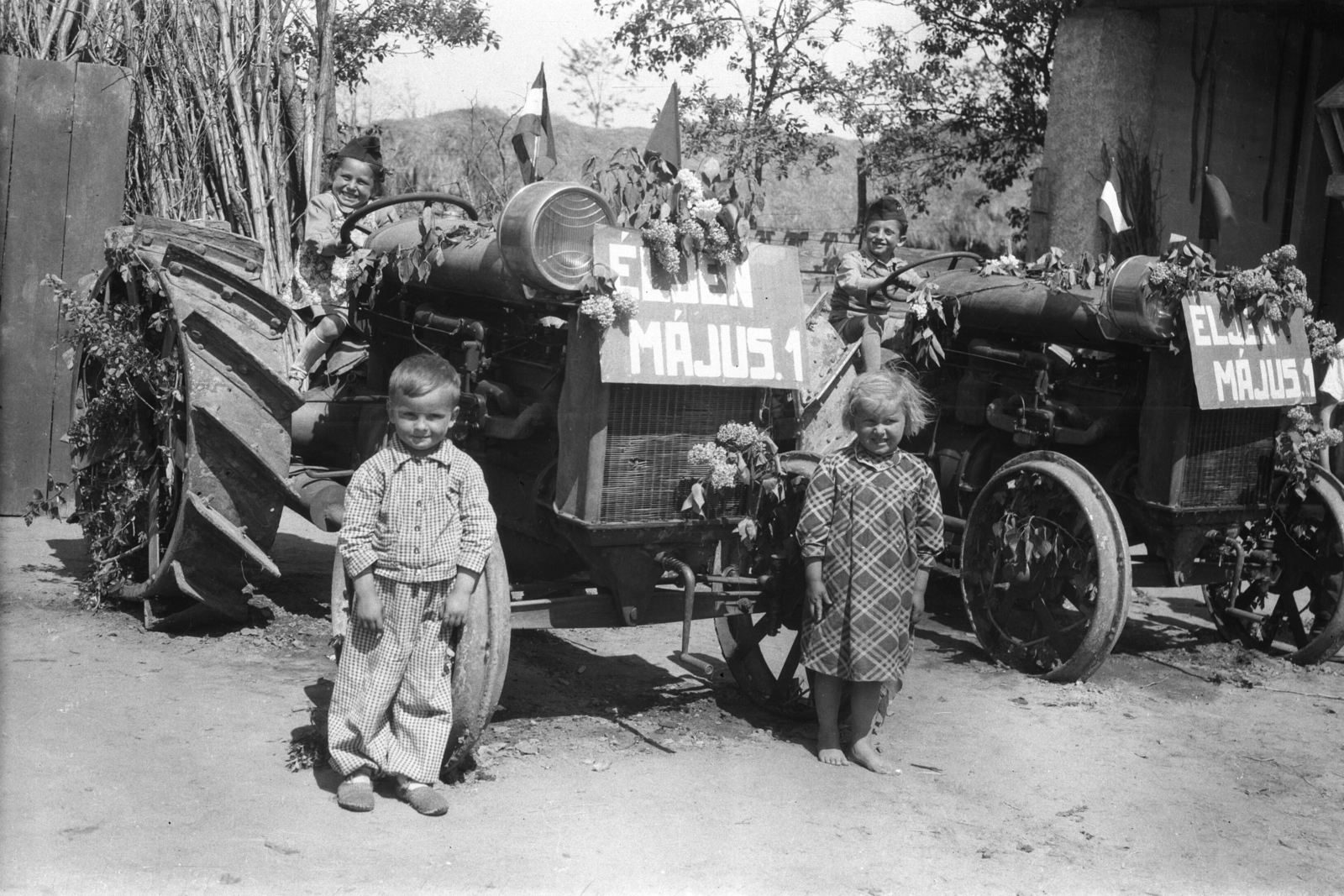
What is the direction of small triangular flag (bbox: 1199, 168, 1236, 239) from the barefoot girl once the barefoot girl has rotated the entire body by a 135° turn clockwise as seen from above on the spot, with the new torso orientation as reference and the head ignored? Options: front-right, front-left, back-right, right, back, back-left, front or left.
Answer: right

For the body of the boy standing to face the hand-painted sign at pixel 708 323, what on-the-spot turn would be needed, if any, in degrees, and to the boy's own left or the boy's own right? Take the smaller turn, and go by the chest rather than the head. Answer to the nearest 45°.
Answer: approximately 135° to the boy's own left

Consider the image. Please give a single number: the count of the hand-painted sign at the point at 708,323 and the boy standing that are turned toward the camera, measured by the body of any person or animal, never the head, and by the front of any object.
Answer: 2

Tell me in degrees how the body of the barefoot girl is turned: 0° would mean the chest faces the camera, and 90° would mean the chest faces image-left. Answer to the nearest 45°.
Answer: approximately 0°

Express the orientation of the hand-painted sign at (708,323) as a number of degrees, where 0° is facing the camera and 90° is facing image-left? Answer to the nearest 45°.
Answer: approximately 0°

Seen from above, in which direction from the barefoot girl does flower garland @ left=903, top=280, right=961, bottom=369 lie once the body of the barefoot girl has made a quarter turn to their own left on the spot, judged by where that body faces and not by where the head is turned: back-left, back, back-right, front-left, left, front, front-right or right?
left

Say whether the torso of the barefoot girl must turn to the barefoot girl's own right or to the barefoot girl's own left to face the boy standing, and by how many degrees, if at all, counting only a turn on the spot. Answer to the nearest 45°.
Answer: approximately 45° to the barefoot girl's own right

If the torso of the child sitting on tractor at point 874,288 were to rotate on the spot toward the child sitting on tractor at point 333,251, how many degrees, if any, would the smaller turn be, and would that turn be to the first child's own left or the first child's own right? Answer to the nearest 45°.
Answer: approximately 90° to the first child's own right

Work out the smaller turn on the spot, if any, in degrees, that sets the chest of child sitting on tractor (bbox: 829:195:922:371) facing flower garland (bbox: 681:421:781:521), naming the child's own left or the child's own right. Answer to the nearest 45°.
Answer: approximately 45° to the child's own right

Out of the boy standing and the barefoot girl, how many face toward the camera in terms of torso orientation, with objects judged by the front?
2
